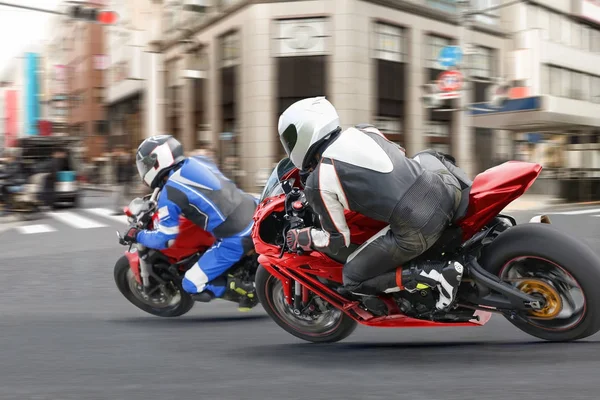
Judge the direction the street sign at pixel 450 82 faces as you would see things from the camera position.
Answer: facing the viewer

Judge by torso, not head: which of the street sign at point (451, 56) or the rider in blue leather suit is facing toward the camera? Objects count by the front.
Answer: the street sign

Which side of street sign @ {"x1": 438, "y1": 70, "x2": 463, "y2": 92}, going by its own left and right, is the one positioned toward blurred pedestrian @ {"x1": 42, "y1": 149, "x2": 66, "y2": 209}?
right

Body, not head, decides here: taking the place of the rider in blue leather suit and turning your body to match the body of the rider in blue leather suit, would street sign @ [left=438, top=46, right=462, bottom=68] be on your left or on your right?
on your right

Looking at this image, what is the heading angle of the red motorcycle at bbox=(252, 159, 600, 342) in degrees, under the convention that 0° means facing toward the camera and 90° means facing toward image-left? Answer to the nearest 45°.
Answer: approximately 90°

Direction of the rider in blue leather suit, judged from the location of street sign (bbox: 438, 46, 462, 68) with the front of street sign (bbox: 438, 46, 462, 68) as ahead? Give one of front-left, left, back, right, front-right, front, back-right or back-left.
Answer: front

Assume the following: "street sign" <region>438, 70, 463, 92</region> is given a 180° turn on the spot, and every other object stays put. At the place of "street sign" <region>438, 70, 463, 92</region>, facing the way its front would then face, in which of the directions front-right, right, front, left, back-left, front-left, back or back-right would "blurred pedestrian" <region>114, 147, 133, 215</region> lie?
left

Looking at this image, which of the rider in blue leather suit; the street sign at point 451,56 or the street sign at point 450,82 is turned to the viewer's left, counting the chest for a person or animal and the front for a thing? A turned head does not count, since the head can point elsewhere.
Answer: the rider in blue leather suit

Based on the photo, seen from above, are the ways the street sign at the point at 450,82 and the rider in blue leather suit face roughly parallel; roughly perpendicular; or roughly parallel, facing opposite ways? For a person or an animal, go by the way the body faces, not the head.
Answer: roughly perpendicular

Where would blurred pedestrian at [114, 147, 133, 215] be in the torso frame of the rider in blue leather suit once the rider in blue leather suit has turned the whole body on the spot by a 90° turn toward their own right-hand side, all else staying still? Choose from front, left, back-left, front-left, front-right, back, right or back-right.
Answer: front

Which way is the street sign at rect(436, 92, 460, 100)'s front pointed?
toward the camera

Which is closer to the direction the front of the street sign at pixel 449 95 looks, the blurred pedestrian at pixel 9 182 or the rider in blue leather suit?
the rider in blue leather suit

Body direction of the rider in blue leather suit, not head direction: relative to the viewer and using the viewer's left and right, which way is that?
facing to the left of the viewer

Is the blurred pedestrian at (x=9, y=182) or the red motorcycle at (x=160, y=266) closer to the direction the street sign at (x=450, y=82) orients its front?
the red motorcycle

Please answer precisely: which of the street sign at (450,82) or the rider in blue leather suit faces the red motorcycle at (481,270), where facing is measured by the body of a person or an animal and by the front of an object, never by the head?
the street sign

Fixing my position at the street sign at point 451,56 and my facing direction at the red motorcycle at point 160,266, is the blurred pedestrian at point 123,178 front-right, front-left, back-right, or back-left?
front-right

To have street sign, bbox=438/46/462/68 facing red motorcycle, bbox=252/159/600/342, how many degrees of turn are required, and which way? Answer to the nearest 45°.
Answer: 0° — it already faces it

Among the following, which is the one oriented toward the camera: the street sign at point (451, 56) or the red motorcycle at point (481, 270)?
the street sign
